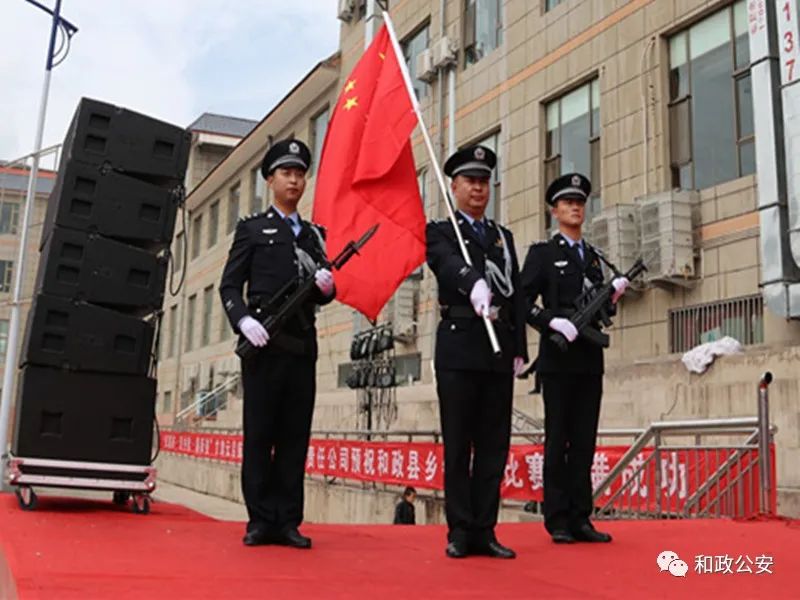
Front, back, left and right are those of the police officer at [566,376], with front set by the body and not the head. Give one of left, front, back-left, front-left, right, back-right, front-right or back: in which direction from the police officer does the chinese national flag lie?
back-right

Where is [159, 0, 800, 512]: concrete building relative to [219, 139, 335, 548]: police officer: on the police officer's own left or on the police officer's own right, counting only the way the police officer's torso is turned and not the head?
on the police officer's own left

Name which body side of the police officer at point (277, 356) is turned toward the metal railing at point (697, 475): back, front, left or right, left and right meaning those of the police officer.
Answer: left

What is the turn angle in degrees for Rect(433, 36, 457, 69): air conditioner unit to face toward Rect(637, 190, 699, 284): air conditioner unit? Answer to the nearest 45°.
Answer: approximately 90° to its left

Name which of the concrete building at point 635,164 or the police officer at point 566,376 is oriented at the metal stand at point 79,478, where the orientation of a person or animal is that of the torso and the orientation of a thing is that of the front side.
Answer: the concrete building

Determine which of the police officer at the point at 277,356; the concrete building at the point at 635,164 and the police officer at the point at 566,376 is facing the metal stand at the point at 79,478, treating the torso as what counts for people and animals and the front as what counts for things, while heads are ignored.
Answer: the concrete building

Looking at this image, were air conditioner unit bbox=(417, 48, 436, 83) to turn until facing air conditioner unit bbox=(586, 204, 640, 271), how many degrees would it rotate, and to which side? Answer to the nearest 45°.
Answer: approximately 90° to its left

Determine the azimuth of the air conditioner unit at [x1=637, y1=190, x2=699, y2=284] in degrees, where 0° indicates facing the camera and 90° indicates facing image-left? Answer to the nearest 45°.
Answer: approximately 45°

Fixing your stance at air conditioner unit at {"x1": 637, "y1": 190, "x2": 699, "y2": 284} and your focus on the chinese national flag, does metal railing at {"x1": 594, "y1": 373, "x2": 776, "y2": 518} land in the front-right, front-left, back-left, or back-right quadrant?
front-left

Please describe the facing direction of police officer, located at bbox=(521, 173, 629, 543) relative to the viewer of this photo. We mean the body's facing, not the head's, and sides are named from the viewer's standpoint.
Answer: facing the viewer and to the right of the viewer

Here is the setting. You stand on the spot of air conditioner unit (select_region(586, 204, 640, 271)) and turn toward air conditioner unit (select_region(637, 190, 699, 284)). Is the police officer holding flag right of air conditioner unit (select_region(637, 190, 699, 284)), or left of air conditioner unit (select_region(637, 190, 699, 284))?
right

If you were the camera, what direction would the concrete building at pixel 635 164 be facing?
facing the viewer and to the left of the viewer

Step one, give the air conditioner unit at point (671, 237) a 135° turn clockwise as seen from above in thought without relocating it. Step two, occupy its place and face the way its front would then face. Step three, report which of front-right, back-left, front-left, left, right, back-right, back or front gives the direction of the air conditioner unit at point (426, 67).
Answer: front-left

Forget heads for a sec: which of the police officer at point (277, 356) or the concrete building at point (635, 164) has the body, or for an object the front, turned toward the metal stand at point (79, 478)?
the concrete building
